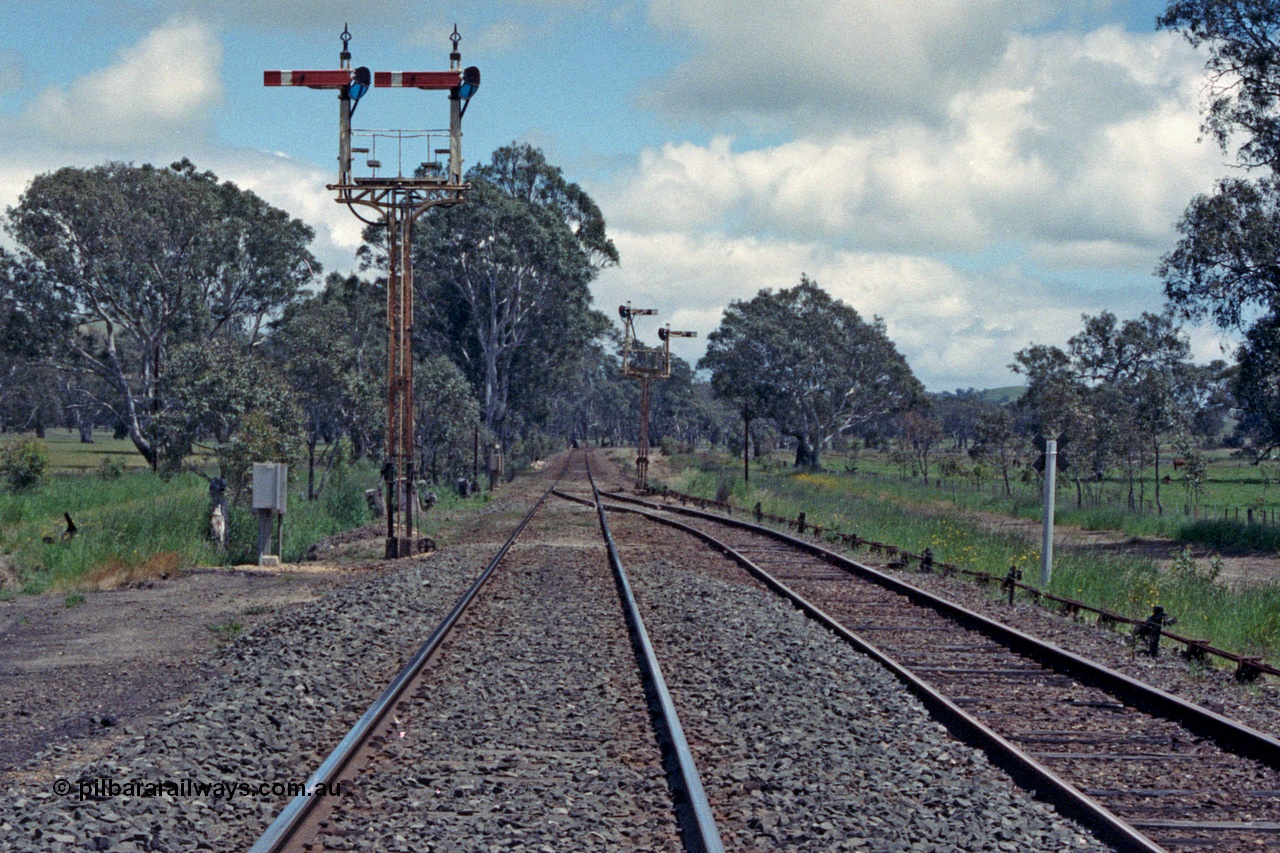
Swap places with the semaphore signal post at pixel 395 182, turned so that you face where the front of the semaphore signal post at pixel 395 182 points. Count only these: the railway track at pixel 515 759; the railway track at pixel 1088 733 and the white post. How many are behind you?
0

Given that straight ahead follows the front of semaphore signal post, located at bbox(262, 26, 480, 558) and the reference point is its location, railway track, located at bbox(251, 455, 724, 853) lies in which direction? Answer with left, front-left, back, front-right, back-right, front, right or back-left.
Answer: front

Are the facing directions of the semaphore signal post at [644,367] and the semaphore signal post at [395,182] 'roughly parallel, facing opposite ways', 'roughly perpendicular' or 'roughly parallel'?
roughly parallel, facing opposite ways

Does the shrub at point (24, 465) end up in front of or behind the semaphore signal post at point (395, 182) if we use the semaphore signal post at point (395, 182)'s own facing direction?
behind

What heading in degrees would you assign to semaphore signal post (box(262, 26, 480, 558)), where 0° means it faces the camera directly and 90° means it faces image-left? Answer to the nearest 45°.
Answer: approximately 0°

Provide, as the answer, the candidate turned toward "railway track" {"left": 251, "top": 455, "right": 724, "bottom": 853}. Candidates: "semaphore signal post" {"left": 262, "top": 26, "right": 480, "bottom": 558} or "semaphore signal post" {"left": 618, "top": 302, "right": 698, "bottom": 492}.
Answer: "semaphore signal post" {"left": 262, "top": 26, "right": 480, "bottom": 558}

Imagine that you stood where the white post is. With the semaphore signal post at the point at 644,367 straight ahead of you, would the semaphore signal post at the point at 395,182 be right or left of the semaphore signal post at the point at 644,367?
left

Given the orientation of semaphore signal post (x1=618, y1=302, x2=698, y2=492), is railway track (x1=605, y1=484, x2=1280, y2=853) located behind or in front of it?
behind

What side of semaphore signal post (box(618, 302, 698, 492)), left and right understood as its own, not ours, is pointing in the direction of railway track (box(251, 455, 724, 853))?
back

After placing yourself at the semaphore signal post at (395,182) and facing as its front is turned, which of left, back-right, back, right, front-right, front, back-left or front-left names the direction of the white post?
front-left

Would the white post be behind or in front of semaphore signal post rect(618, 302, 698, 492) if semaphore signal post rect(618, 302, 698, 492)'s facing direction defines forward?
behind

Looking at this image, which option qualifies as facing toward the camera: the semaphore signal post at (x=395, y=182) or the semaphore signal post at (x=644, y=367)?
the semaphore signal post at (x=395, y=182)

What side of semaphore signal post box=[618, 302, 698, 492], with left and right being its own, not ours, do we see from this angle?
back
